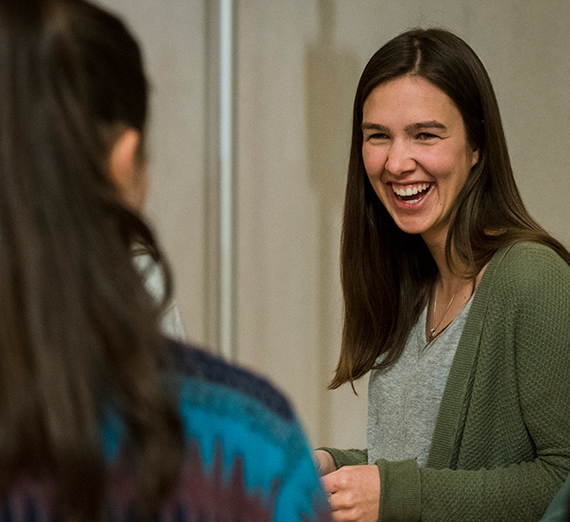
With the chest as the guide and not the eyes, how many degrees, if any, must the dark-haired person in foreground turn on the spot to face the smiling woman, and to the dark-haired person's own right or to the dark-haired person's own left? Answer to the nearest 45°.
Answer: approximately 45° to the dark-haired person's own right

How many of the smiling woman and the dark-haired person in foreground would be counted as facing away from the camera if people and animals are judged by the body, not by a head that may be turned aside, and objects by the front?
1

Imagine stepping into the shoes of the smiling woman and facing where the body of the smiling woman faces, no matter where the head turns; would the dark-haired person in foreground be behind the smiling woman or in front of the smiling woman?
in front

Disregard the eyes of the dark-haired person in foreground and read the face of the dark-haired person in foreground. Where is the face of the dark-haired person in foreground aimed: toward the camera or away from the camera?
away from the camera

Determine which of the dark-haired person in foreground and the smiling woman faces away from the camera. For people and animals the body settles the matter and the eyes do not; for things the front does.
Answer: the dark-haired person in foreground

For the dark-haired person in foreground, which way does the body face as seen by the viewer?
away from the camera
